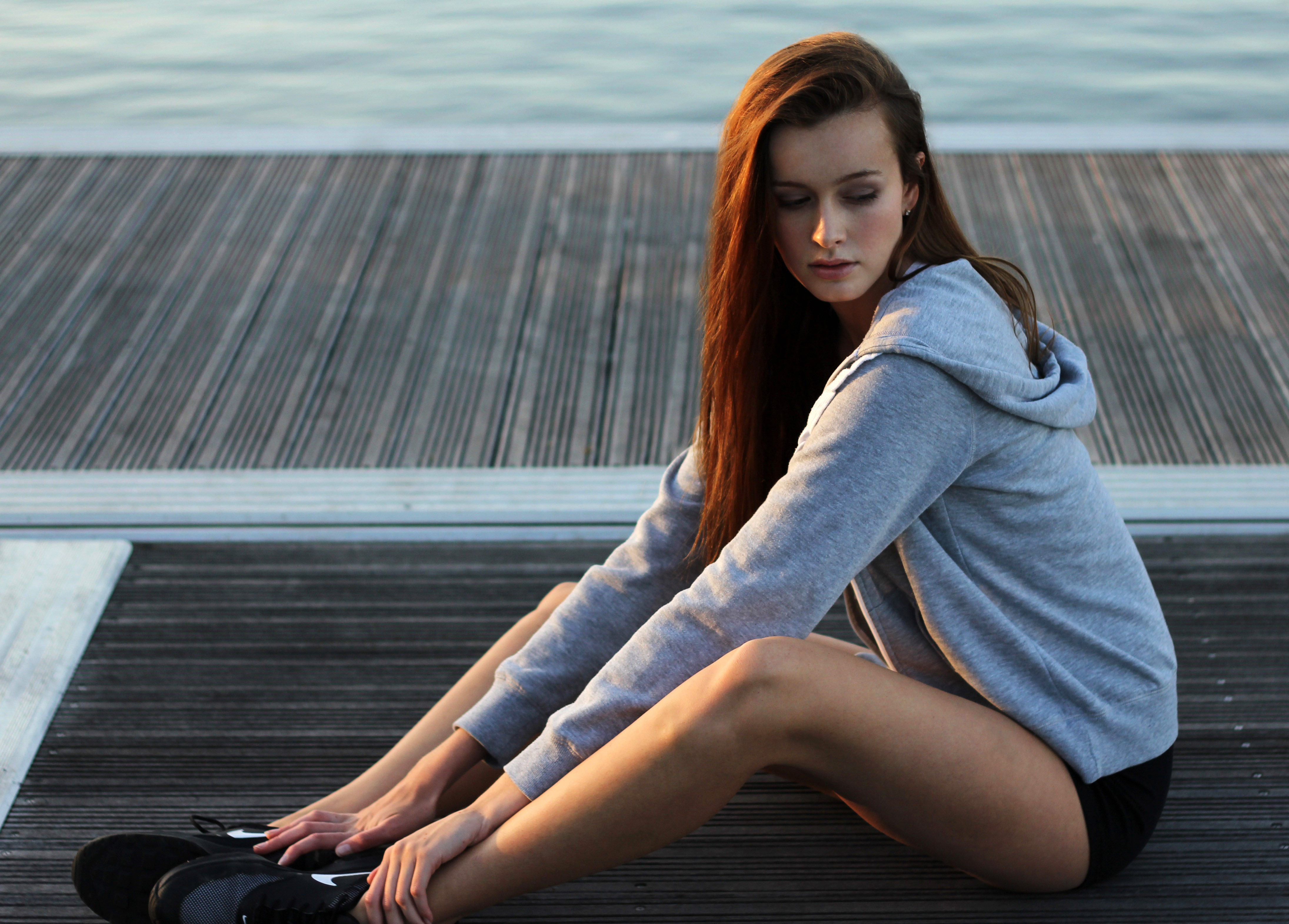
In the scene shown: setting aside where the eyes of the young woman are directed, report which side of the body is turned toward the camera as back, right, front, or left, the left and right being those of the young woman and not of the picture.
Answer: left

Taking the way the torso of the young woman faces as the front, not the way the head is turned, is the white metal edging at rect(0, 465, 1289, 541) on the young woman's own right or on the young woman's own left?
on the young woman's own right

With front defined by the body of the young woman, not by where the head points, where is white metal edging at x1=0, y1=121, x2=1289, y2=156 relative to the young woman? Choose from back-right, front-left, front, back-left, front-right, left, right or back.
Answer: right
